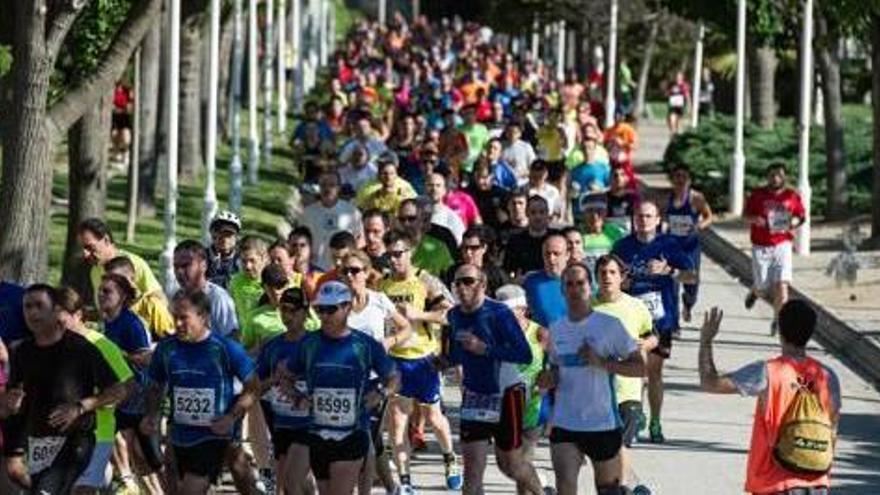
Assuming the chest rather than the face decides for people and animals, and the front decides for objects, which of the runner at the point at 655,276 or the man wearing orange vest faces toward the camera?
the runner

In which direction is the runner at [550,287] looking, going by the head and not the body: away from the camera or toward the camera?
toward the camera

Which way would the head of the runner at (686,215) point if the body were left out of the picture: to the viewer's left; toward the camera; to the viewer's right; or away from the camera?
toward the camera

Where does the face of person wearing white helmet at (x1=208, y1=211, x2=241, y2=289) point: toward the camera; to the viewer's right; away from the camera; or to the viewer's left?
toward the camera

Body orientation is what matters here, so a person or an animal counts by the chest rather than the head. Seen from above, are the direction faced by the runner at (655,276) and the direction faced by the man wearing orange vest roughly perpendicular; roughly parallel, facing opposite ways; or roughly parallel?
roughly parallel, facing opposite ways

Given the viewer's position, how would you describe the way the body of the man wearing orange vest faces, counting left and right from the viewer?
facing away from the viewer

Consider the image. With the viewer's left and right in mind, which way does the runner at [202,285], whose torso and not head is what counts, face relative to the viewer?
facing the viewer and to the left of the viewer

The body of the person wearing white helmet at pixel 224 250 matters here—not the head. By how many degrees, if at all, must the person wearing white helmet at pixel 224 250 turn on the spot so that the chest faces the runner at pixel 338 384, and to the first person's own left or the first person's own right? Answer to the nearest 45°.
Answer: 0° — they already face them

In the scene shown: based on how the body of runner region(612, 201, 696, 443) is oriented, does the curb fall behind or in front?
behind

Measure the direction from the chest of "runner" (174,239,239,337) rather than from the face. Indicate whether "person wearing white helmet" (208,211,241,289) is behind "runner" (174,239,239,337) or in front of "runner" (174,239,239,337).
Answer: behind

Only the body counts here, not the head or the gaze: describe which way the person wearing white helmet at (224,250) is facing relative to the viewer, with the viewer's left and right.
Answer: facing the viewer

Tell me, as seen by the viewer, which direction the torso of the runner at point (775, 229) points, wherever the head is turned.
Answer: toward the camera

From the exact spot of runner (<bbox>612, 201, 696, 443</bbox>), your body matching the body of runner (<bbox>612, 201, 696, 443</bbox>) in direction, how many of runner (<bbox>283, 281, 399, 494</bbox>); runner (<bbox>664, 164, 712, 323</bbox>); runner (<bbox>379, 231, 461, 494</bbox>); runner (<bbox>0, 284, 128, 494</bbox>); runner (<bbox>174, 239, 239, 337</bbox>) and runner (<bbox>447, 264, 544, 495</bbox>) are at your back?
1

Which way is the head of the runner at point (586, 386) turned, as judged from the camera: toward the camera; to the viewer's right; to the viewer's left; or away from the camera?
toward the camera

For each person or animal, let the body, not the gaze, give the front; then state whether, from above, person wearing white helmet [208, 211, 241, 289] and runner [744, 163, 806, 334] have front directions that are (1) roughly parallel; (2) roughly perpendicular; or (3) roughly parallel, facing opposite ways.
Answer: roughly parallel

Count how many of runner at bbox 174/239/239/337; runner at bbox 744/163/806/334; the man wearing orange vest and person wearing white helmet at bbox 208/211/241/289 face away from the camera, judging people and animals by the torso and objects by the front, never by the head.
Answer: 1
